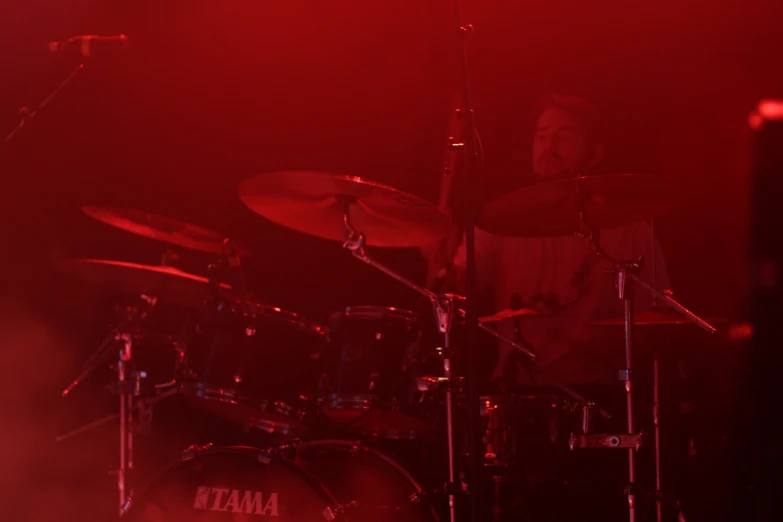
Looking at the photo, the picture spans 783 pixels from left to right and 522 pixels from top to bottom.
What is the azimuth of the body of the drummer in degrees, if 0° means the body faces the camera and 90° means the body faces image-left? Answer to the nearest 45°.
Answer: approximately 45°

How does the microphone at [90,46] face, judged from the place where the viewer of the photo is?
facing to the right of the viewer

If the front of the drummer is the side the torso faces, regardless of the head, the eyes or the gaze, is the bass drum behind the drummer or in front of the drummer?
in front

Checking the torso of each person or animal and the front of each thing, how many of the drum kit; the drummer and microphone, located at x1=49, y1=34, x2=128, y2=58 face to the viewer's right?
1

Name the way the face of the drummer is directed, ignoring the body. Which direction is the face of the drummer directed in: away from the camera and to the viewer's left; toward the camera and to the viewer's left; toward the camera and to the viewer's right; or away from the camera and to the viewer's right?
toward the camera and to the viewer's left

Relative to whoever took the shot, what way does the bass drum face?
facing the viewer and to the left of the viewer

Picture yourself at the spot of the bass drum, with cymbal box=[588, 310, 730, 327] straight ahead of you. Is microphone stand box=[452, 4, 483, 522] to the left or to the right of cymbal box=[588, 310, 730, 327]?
right

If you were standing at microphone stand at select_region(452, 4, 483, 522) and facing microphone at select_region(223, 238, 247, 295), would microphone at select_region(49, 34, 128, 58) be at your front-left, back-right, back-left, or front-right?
front-left
